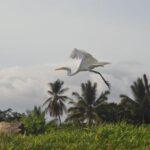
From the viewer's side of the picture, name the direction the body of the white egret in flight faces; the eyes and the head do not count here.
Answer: to the viewer's left

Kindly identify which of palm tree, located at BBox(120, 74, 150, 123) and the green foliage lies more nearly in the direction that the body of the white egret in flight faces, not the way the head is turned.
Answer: the green foliage

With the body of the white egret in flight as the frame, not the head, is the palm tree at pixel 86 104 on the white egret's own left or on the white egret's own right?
on the white egret's own right

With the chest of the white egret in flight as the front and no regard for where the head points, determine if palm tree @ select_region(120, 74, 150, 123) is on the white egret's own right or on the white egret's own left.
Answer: on the white egret's own right
